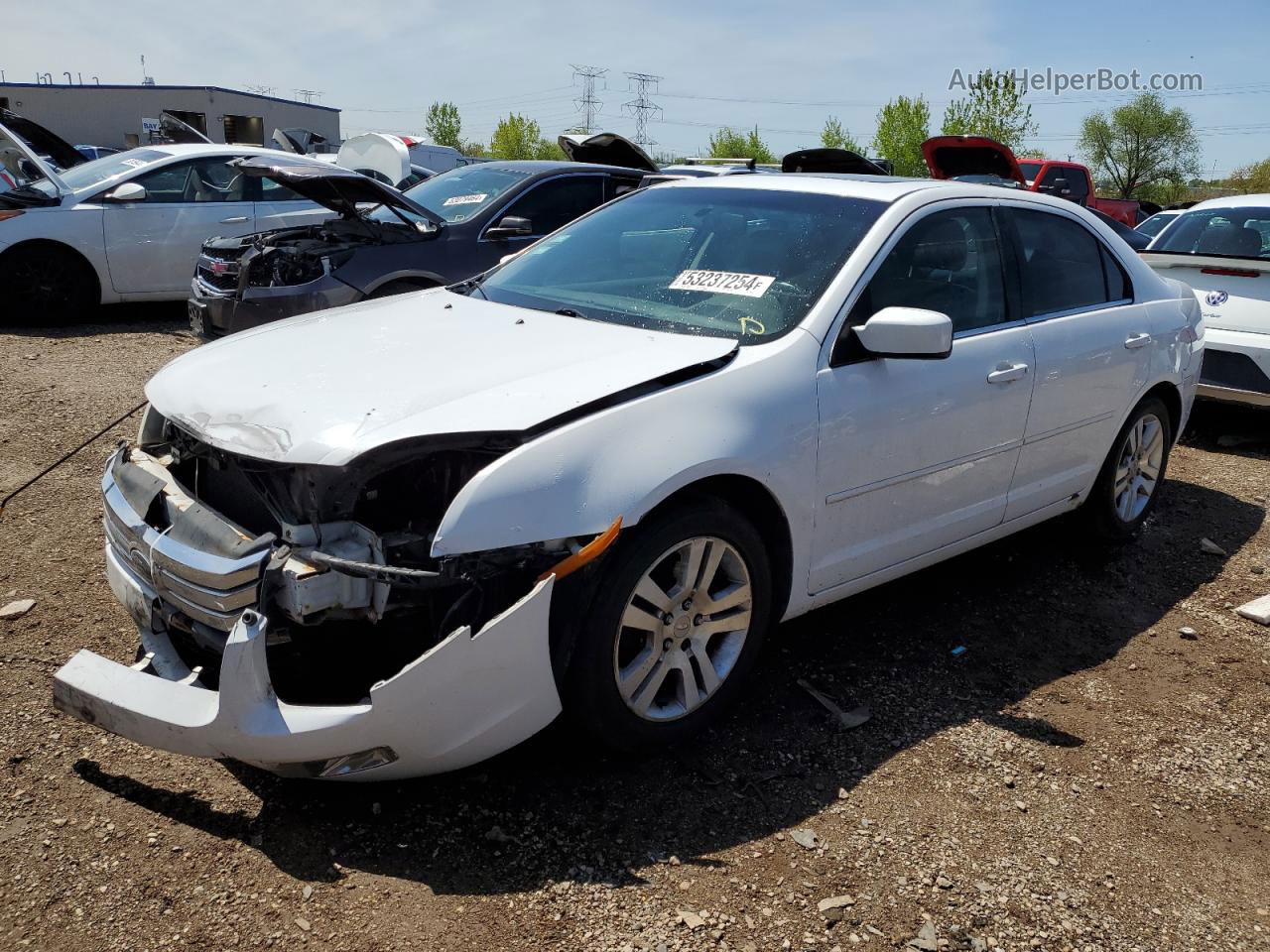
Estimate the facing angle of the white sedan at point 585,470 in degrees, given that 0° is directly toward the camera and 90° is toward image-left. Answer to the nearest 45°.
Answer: approximately 45°

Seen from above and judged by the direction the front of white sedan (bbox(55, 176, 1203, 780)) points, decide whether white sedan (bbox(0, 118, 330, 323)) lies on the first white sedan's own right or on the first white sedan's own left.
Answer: on the first white sedan's own right

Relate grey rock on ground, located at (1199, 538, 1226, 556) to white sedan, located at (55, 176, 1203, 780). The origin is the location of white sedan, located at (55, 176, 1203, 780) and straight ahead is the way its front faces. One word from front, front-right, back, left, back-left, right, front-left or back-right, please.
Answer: back

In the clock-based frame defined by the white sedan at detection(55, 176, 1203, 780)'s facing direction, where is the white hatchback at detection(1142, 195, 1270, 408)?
the white hatchback at detection(1142, 195, 1270, 408) is roughly at 6 o'clock from the white sedan at detection(55, 176, 1203, 780).

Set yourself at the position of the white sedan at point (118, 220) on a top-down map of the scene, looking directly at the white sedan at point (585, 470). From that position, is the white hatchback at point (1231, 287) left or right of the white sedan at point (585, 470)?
left

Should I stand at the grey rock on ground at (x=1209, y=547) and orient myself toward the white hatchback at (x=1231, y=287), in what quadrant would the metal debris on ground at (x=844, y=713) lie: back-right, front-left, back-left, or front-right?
back-left
